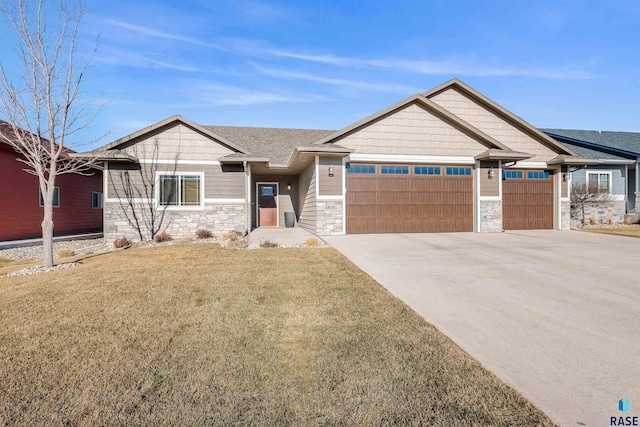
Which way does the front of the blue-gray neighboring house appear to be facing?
toward the camera

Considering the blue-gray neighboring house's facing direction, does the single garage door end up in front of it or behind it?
in front

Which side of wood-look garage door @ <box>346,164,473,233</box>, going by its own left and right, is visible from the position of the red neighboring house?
right

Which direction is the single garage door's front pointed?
toward the camera

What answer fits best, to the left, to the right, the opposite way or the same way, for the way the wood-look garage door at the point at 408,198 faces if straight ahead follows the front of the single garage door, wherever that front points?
the same way

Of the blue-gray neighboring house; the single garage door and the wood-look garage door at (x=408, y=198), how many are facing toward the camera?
3

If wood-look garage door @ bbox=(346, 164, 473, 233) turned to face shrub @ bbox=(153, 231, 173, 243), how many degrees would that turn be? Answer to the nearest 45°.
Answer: approximately 90° to its right

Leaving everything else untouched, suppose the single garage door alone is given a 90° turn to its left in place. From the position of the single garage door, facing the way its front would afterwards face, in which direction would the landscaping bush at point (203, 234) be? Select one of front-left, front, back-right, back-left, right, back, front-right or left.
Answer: back-right

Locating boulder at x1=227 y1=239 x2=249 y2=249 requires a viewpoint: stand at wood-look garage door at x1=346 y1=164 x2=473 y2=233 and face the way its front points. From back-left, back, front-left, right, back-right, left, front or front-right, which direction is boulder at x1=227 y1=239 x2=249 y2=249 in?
front-right

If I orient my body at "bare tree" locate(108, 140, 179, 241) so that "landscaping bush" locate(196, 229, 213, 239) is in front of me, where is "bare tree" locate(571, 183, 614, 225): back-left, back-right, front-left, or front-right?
front-left

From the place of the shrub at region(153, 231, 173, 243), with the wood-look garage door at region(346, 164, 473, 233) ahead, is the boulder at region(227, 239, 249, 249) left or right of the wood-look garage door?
right

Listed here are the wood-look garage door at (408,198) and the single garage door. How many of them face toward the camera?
2

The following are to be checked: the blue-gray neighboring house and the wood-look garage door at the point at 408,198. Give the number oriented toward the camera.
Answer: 2

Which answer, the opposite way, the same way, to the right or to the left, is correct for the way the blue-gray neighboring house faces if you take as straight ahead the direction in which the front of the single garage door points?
the same way

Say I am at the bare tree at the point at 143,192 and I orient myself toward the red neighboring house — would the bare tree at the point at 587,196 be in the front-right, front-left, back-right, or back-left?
back-right

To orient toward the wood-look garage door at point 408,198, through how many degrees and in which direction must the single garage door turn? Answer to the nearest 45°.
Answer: approximately 45° to its right

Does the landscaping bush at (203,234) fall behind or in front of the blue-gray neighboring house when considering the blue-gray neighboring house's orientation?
in front
